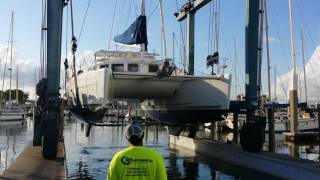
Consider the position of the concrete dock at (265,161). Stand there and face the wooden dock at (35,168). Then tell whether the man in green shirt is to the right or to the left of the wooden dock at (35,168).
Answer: left

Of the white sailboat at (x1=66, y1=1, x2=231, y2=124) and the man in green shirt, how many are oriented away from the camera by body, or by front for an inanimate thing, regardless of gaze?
1

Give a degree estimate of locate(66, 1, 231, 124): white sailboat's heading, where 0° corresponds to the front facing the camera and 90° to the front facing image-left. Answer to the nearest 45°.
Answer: approximately 315°

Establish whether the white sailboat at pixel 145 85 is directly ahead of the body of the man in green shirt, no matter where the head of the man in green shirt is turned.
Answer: yes

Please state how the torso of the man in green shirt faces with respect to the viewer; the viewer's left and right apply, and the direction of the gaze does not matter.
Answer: facing away from the viewer

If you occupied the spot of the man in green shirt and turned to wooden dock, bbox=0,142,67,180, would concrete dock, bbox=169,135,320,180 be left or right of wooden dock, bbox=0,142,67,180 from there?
right

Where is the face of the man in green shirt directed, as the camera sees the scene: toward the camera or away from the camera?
away from the camera

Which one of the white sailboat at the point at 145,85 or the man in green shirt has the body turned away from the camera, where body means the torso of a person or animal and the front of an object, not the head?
the man in green shirt
